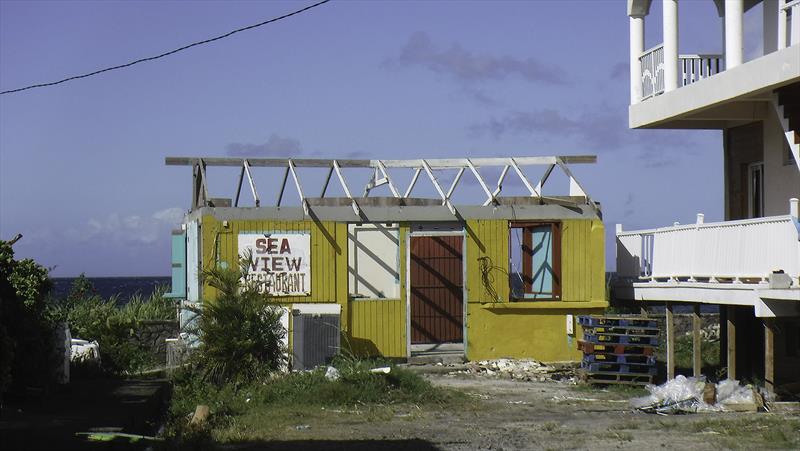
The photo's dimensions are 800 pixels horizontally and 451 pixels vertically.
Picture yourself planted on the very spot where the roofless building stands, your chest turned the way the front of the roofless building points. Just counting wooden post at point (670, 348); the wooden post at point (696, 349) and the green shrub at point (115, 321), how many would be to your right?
1

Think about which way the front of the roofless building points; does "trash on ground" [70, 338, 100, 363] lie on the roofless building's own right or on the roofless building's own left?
on the roofless building's own right

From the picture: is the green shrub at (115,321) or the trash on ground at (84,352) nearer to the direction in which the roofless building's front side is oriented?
the trash on ground

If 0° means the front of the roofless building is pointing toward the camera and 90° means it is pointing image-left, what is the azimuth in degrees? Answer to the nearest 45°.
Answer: approximately 0°

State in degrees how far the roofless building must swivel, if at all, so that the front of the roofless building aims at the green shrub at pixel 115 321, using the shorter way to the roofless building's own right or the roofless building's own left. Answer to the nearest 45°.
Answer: approximately 90° to the roofless building's own right

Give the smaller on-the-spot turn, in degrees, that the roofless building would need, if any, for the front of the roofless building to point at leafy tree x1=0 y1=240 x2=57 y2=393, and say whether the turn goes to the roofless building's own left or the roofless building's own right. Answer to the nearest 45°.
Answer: approximately 45° to the roofless building's own right

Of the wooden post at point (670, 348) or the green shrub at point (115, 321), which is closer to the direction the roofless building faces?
the wooden post

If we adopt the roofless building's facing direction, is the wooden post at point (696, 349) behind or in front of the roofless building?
in front

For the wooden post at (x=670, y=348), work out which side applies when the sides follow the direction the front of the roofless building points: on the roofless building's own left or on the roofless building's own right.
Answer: on the roofless building's own left

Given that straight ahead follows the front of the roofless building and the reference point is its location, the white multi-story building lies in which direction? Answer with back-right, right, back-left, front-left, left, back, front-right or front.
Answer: front-left
